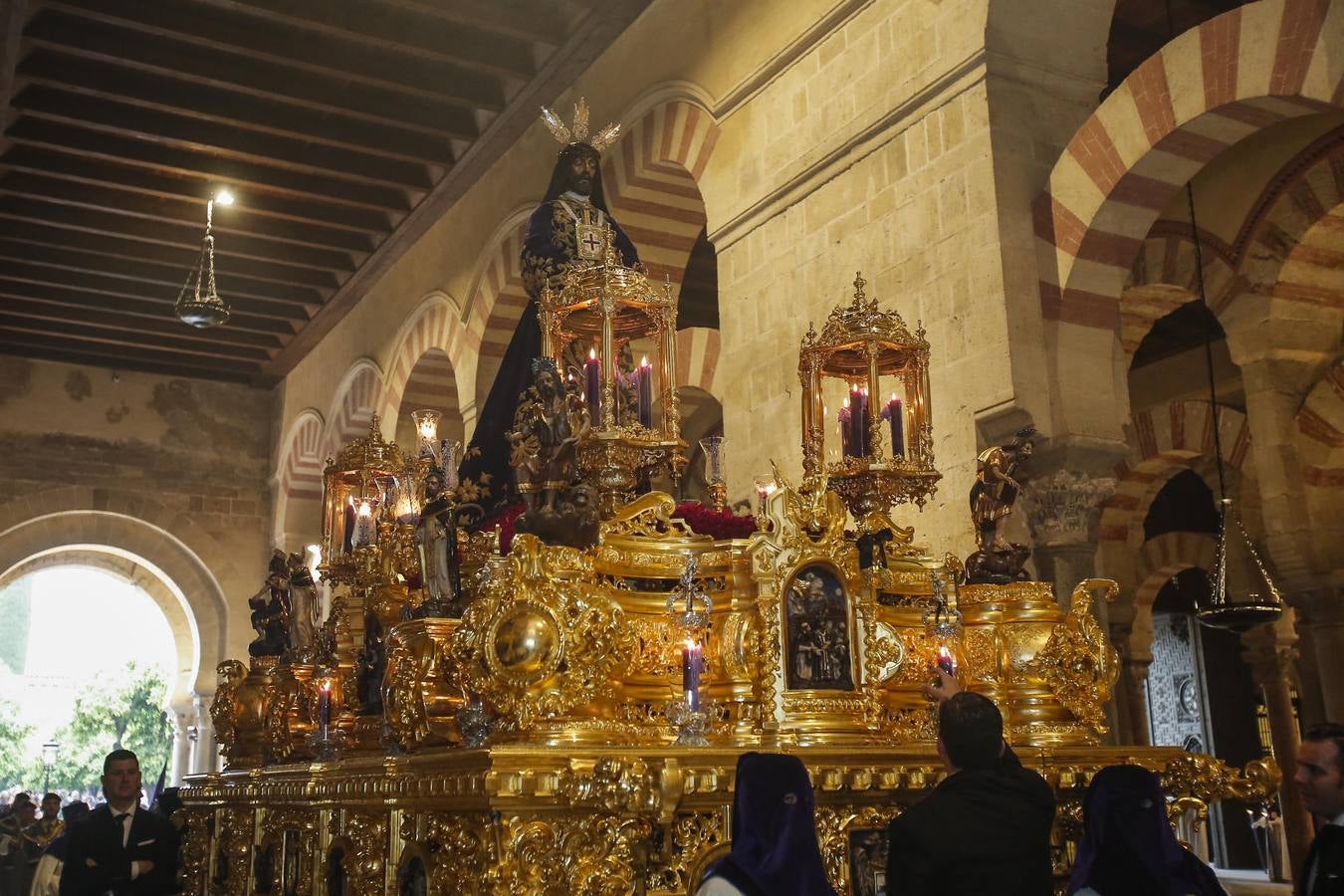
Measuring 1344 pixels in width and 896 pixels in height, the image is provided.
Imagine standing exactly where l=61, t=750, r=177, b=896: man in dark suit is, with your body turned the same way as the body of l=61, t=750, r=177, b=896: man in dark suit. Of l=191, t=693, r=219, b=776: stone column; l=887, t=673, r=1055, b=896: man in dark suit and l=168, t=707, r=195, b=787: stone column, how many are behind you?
2

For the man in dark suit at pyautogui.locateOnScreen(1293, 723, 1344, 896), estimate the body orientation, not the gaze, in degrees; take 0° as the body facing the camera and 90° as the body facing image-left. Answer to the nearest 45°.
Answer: approximately 90°

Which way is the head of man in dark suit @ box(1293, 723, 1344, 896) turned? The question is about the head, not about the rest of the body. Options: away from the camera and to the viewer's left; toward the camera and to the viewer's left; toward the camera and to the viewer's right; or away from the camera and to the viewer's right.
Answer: toward the camera and to the viewer's left

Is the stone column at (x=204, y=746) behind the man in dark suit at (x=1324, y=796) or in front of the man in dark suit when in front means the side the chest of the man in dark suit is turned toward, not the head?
in front

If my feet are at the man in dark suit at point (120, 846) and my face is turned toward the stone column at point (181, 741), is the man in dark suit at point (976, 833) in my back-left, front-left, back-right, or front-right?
back-right

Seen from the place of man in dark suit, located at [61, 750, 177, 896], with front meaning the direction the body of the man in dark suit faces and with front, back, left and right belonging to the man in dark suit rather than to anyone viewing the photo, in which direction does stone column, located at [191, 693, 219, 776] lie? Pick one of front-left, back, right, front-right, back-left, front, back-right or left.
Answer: back

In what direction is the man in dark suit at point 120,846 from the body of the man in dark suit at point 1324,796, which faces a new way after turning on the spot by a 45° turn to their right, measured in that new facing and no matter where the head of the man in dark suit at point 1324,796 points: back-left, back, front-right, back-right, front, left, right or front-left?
front-left

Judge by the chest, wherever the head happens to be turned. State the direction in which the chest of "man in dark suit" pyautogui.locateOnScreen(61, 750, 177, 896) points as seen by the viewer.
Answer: toward the camera
